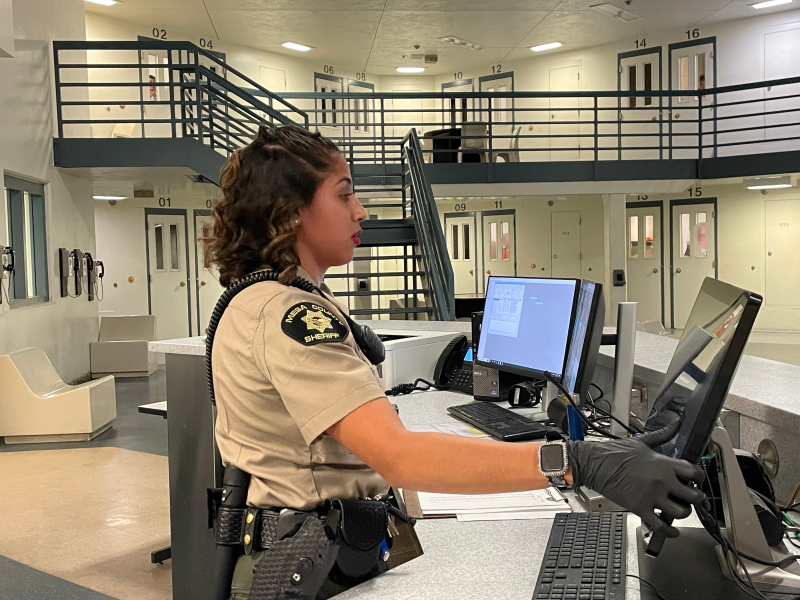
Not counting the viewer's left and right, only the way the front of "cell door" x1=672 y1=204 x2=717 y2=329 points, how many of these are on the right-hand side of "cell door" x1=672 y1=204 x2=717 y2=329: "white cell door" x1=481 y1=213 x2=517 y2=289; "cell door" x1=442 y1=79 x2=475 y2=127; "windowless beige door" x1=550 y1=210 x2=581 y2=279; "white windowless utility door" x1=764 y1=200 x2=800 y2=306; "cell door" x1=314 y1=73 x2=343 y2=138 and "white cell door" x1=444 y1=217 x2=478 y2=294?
5

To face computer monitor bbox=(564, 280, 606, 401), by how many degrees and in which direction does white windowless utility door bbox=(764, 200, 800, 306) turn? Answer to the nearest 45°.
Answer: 0° — it already faces it

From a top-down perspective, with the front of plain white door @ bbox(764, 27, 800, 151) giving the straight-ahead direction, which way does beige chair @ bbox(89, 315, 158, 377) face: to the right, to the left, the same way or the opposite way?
to the left

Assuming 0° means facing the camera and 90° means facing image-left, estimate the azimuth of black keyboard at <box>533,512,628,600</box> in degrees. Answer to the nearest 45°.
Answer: approximately 90°

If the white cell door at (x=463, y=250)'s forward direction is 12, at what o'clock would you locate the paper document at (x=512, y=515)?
The paper document is roughly at 12 o'clock from the white cell door.

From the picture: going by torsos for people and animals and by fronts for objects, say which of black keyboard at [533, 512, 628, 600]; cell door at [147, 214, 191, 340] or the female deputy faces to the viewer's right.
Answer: the female deputy

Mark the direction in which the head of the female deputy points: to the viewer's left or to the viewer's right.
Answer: to the viewer's right

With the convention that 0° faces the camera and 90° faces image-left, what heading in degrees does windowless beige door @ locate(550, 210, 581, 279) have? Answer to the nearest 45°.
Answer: approximately 0°

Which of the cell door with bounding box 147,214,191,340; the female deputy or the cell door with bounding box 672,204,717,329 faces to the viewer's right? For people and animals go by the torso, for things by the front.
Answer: the female deputy

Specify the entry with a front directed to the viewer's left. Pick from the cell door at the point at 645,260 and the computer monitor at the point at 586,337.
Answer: the computer monitor
